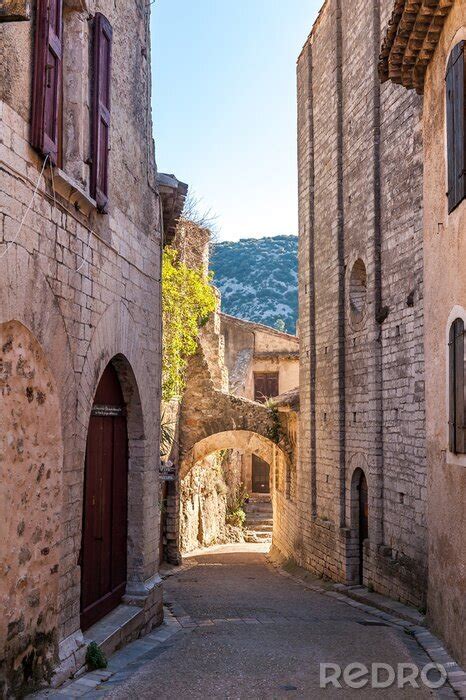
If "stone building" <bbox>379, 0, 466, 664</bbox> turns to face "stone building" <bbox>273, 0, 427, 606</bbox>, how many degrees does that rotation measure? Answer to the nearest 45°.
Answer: approximately 90° to its right

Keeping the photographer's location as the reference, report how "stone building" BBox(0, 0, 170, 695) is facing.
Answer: facing to the right of the viewer

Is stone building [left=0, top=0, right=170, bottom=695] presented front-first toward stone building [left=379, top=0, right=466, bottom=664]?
yes

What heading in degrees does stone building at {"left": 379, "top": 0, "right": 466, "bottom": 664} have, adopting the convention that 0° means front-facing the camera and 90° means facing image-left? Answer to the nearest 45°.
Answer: approximately 90°

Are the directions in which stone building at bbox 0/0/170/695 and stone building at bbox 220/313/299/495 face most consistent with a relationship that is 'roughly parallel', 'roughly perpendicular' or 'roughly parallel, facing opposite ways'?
roughly perpendicular

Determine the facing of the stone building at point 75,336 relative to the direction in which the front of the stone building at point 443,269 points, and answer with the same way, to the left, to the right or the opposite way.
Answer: the opposite way

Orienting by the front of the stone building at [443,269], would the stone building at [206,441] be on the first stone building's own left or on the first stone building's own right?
on the first stone building's own right

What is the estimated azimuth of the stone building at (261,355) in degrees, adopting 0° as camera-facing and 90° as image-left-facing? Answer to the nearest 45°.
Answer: approximately 0°
